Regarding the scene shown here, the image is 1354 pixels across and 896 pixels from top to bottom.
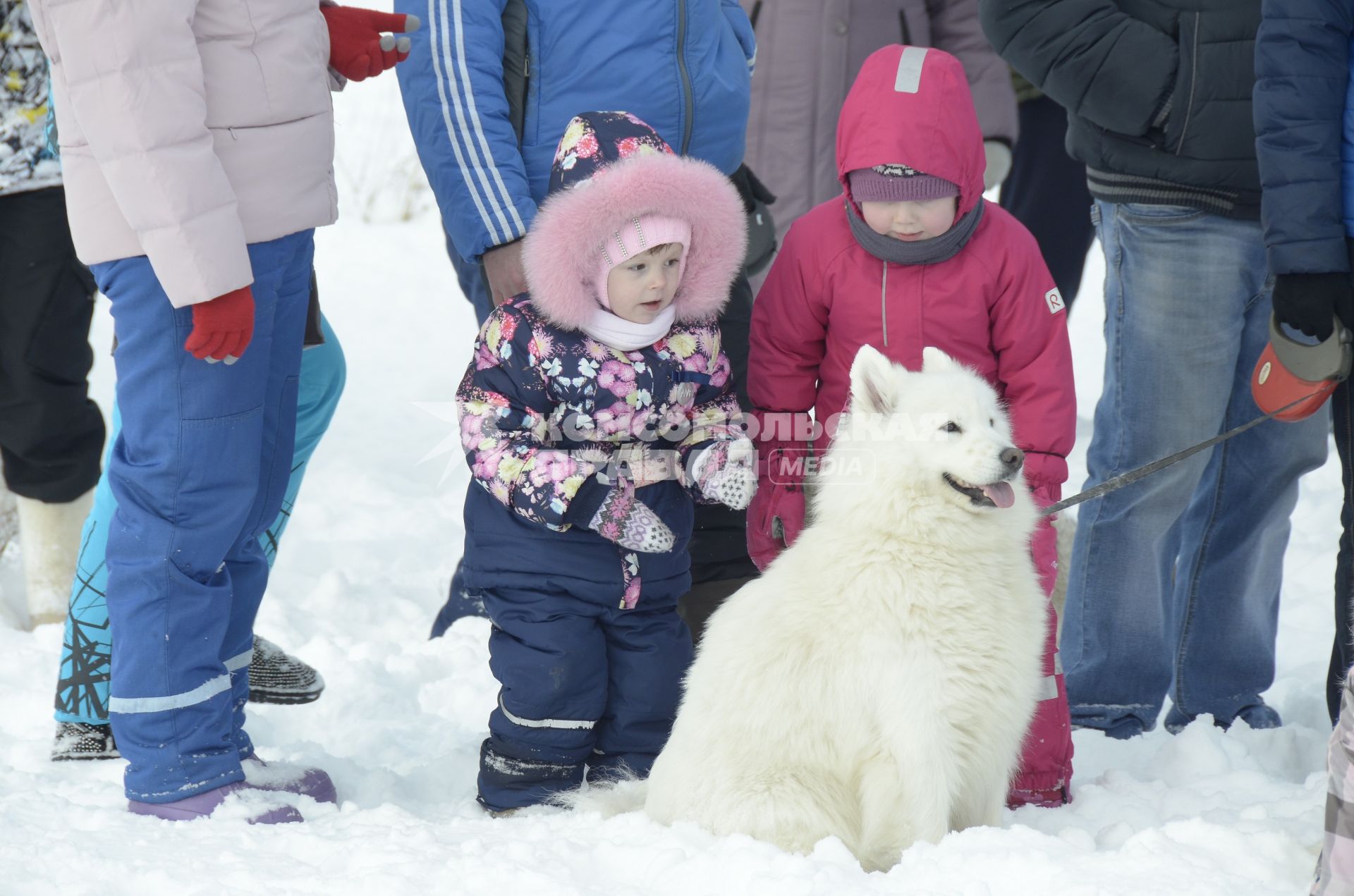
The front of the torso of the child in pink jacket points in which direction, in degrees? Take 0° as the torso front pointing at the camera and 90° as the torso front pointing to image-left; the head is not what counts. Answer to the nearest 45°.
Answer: approximately 0°

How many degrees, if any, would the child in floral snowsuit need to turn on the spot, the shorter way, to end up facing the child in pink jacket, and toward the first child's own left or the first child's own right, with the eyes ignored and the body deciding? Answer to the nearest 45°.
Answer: approximately 45° to the first child's own left

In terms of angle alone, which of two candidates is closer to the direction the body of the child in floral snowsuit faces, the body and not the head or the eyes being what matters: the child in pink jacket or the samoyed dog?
the samoyed dog

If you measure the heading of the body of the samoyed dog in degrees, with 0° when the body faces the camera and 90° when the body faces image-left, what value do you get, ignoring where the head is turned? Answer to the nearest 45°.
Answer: approximately 315°

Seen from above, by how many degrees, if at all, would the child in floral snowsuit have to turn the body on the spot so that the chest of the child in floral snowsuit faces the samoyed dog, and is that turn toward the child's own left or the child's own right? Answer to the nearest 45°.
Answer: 0° — they already face it

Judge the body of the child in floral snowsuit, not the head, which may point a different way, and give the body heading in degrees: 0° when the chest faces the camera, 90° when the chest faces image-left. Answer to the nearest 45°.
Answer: approximately 315°

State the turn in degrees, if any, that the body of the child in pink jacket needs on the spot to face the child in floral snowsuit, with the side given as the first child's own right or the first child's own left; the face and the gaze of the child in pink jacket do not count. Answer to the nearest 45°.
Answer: approximately 90° to the first child's own right
